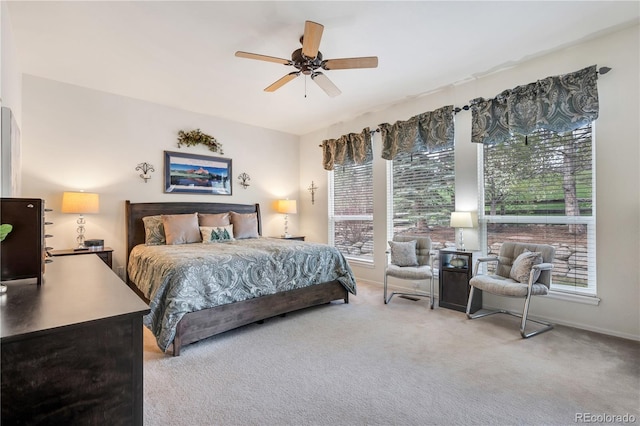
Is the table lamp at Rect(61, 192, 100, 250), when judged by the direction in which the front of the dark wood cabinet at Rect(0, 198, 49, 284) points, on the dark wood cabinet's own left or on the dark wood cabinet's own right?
on the dark wood cabinet's own left

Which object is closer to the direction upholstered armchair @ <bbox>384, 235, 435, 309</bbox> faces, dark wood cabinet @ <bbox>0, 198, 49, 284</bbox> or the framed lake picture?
the dark wood cabinet

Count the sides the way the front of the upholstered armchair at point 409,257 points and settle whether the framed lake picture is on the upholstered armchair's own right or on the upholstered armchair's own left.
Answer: on the upholstered armchair's own right

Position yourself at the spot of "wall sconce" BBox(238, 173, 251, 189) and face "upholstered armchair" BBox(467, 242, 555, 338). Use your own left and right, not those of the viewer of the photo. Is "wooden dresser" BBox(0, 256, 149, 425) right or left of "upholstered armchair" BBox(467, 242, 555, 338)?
right

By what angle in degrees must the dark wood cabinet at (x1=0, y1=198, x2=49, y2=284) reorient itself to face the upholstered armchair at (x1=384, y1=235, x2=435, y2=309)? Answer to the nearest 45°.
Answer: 0° — it already faces it

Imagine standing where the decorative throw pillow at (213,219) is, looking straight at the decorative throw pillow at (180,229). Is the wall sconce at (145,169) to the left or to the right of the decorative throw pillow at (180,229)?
right

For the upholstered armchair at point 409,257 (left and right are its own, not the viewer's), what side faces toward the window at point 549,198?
left

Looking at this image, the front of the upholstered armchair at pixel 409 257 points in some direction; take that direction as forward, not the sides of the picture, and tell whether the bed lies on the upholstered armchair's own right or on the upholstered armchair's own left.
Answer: on the upholstered armchair's own right

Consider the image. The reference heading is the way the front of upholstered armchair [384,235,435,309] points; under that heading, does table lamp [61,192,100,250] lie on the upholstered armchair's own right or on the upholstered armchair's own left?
on the upholstered armchair's own right
